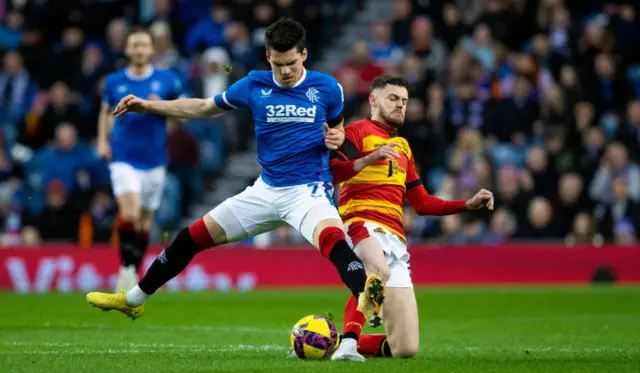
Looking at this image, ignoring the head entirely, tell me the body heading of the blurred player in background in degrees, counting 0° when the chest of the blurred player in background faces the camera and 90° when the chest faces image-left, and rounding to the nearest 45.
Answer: approximately 0°

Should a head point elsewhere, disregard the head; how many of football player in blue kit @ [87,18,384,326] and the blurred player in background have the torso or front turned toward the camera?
2

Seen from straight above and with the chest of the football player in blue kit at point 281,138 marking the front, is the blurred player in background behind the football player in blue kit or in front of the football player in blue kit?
behind

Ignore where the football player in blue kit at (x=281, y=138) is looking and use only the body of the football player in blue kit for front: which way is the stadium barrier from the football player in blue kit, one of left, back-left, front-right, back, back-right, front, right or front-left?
back

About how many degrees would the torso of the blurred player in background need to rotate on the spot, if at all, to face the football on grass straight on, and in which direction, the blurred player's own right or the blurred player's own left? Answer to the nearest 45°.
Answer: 0° — they already face it

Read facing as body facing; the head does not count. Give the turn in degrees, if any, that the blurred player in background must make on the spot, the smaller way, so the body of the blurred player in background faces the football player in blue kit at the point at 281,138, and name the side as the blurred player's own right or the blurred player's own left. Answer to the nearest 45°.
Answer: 0° — they already face them

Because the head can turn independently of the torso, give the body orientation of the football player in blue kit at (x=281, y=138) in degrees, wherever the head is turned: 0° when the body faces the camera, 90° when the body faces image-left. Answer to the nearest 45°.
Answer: approximately 0°
